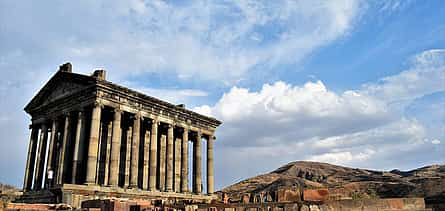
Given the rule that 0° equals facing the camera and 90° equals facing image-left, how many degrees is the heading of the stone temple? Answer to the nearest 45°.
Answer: approximately 45°

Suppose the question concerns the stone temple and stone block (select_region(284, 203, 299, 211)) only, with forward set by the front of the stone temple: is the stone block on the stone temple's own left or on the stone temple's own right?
on the stone temple's own left

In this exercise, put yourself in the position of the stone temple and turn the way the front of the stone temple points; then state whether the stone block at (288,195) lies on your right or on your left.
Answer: on your left

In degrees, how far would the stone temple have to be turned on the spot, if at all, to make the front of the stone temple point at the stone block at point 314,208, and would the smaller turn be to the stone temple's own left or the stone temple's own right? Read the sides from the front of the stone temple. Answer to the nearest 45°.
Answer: approximately 45° to the stone temple's own left

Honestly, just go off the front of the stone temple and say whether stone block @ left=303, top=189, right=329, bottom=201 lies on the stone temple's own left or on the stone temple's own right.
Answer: on the stone temple's own left
